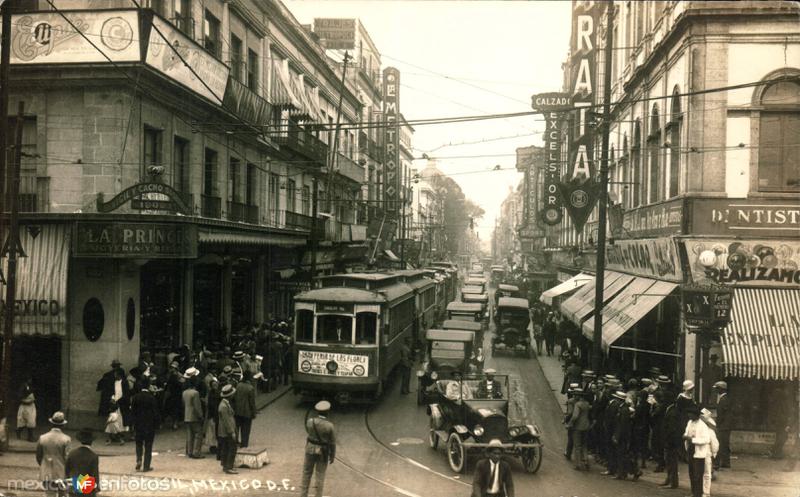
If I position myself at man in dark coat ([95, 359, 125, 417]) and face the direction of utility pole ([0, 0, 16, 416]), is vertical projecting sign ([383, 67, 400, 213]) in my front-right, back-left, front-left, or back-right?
back-right

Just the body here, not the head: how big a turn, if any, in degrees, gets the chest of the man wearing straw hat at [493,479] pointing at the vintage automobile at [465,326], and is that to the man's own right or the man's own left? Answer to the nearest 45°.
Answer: approximately 180°

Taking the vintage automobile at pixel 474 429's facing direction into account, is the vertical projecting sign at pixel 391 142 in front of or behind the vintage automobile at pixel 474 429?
behind

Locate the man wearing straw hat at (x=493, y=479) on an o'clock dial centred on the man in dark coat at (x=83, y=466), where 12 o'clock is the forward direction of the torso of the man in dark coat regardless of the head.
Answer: The man wearing straw hat is roughly at 4 o'clock from the man in dark coat.

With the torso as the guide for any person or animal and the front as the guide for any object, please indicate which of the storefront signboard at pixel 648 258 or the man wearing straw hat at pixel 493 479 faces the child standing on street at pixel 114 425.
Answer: the storefront signboard

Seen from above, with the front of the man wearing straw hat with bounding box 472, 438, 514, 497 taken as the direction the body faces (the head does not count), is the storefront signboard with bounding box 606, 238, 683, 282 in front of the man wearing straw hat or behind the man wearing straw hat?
behind

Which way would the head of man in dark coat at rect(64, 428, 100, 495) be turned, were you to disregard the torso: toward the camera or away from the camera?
away from the camera

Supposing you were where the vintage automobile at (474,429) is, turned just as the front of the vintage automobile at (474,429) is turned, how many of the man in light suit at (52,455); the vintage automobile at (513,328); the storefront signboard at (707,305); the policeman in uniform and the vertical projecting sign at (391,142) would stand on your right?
2

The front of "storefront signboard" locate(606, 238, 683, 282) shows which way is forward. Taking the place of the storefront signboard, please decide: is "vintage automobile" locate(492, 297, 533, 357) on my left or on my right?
on my right

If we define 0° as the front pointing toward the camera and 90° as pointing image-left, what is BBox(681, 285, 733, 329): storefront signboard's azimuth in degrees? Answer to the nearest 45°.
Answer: approximately 0°

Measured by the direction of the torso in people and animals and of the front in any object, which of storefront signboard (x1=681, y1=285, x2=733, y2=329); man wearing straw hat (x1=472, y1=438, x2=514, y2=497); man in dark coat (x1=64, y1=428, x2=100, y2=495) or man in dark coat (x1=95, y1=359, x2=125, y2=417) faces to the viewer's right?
man in dark coat (x1=95, y1=359, x2=125, y2=417)

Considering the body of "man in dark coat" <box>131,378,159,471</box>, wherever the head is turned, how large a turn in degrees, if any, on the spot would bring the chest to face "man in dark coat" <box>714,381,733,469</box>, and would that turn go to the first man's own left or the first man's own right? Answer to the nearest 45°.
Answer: approximately 90° to the first man's own right
